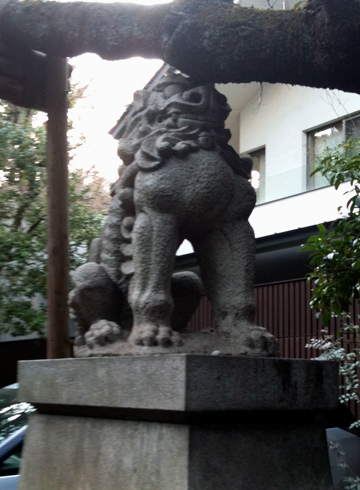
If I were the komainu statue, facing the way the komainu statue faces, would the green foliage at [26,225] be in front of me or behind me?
behind

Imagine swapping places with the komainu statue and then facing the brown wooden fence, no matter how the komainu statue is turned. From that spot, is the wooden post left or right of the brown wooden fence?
left

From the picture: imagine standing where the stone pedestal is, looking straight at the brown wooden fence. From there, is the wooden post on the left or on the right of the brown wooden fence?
left

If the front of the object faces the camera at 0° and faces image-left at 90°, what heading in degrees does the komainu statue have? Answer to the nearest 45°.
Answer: approximately 315°

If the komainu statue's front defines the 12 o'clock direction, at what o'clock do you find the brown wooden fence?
The brown wooden fence is roughly at 8 o'clock from the komainu statue.
